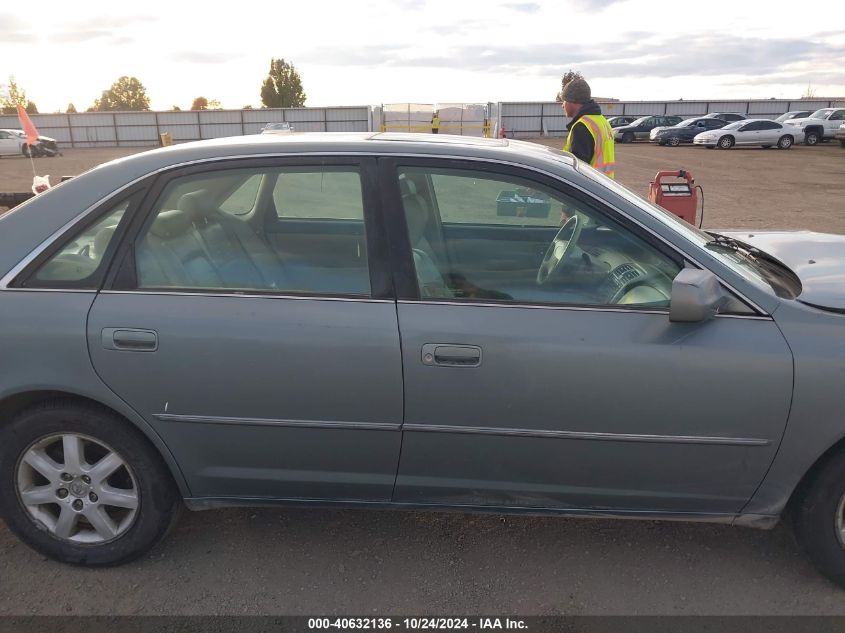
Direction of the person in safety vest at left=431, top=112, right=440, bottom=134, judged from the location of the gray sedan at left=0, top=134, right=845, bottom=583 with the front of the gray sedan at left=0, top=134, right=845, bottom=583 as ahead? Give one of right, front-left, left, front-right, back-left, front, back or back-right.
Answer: left

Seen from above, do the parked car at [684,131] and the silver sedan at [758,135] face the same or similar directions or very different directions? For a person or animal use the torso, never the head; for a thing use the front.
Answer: same or similar directions

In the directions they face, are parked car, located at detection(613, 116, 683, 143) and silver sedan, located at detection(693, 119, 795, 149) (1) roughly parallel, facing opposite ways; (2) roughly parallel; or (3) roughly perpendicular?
roughly parallel

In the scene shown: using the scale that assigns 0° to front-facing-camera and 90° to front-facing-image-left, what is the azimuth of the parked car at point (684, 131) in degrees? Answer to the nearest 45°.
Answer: approximately 45°

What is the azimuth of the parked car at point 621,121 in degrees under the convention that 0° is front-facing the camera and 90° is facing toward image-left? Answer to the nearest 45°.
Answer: approximately 45°

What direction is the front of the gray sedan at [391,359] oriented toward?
to the viewer's right

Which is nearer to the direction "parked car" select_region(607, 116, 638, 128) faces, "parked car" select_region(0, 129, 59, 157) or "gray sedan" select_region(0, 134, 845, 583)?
the parked car

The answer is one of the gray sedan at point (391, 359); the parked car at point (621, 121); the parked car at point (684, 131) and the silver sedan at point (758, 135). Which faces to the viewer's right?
the gray sedan at point (391, 359)

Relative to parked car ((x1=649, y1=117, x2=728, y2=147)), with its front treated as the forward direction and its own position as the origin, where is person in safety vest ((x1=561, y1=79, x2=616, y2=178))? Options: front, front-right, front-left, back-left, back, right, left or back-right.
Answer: front-left

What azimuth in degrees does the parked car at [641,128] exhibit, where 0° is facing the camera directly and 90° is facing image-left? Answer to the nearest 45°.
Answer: approximately 45°

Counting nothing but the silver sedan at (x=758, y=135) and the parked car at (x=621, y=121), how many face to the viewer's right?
0

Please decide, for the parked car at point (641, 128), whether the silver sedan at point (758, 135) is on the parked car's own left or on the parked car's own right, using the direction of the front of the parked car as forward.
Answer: on the parked car's own left

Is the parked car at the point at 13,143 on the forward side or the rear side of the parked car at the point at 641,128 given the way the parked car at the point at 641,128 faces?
on the forward side

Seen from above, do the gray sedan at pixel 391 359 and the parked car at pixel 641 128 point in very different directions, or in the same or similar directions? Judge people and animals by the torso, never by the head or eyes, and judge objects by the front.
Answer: very different directions

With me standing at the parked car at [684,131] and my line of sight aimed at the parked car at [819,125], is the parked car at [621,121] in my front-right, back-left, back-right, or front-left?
back-left

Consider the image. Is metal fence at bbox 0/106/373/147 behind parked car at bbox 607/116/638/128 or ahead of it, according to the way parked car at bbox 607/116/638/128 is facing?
ahead

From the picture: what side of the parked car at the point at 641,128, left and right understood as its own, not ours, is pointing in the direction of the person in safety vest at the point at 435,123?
front

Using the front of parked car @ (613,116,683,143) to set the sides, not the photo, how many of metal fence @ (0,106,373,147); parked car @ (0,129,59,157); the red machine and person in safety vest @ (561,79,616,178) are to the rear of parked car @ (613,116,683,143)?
0
